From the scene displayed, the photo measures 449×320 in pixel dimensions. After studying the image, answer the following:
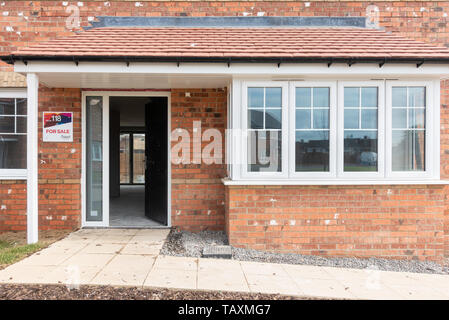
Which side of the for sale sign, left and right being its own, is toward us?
front

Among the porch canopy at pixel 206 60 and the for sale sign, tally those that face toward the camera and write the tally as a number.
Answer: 2

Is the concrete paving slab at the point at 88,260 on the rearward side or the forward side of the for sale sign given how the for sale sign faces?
on the forward side

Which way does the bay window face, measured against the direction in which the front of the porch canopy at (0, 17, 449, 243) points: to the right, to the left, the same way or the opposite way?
the same way

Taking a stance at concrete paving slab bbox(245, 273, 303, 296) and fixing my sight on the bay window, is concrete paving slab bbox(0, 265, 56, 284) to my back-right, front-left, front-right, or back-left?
back-left

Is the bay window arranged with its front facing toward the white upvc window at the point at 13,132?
no

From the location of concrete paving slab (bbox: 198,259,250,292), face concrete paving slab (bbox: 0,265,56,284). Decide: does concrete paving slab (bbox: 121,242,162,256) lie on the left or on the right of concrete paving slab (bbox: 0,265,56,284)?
right

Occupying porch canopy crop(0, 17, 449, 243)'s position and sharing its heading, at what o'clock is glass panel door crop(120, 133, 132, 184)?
The glass panel door is roughly at 5 o'clock from the porch canopy.

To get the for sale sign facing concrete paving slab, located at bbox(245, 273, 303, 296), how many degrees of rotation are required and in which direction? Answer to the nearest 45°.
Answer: approximately 45° to its left

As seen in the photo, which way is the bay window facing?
toward the camera

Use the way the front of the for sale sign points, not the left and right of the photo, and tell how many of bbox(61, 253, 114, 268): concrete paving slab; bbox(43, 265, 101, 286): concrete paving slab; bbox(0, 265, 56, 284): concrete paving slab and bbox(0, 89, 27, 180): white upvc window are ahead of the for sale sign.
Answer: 3

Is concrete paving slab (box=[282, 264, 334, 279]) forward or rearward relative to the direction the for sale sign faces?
forward

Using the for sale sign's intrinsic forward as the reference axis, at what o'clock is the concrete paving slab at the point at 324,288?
The concrete paving slab is roughly at 11 o'clock from the for sale sign.

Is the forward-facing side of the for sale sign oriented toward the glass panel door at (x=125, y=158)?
no

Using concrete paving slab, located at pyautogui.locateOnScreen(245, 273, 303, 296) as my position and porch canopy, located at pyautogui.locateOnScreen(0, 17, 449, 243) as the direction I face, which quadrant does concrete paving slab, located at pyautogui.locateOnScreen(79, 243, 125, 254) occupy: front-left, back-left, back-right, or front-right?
front-left

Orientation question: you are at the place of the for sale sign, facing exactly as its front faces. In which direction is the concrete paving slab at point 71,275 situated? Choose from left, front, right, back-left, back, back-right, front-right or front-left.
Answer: front

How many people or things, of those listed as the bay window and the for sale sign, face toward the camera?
2
